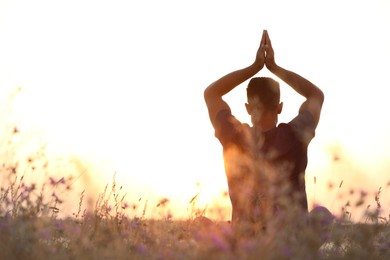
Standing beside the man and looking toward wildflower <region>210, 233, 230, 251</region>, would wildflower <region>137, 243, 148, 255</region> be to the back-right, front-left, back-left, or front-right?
front-right

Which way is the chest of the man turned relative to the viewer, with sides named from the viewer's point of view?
facing away from the viewer

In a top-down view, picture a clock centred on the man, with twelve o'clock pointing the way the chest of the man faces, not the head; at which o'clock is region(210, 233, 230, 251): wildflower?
The wildflower is roughly at 6 o'clock from the man.

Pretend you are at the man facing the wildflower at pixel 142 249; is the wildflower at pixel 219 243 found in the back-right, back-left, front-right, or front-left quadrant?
front-left

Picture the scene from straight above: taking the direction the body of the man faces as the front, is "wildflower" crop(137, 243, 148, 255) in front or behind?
behind
